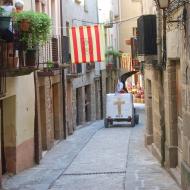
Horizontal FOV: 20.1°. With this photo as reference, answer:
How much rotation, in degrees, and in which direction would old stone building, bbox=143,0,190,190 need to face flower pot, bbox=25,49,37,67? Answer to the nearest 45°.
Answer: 0° — it already faces it

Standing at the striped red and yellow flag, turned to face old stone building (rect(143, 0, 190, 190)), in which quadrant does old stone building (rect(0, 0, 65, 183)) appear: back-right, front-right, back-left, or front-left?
front-right

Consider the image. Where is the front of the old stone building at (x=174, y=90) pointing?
to the viewer's left

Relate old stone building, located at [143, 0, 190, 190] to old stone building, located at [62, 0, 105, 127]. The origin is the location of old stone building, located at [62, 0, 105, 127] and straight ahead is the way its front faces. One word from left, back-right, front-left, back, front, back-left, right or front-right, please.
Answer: front-right

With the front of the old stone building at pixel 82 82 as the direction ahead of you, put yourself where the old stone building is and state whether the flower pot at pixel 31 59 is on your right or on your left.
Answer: on your right

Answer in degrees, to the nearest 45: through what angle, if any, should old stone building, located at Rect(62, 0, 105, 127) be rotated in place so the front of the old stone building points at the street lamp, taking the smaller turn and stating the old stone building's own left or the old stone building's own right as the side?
approximately 45° to the old stone building's own right

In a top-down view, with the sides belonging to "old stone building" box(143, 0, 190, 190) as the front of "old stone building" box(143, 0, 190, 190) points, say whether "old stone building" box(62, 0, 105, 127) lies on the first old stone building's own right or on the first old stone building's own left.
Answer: on the first old stone building's own right

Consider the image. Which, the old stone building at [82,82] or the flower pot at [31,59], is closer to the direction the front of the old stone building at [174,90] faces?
the flower pot

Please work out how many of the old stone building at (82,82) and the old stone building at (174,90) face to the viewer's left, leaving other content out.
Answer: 1

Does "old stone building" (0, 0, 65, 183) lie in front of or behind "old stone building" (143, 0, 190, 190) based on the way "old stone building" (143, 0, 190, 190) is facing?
in front

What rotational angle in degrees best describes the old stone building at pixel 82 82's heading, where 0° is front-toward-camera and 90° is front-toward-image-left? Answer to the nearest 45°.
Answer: approximately 315°

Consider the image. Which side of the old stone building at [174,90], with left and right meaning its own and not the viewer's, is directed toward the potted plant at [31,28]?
front
